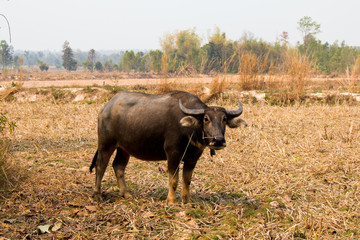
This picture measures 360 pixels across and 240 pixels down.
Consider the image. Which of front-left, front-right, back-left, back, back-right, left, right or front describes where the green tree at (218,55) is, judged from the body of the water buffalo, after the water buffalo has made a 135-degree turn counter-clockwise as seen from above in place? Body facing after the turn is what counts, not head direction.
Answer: front

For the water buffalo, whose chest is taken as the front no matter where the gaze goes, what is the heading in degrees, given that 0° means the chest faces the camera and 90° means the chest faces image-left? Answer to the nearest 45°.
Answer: approximately 315°
